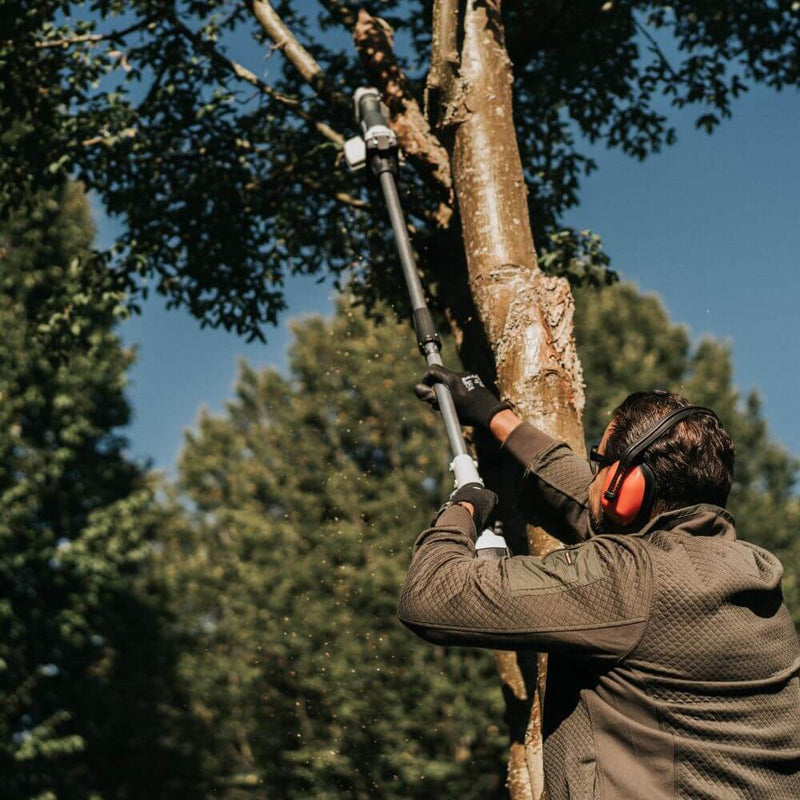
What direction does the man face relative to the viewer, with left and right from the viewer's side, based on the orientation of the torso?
facing away from the viewer and to the left of the viewer

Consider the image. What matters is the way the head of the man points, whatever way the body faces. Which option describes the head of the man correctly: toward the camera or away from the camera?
away from the camera

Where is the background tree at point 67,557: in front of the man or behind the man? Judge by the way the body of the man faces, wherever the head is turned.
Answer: in front

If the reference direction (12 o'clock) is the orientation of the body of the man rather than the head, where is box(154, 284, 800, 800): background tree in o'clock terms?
The background tree is roughly at 1 o'clock from the man.

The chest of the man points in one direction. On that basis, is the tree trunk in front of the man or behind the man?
in front
